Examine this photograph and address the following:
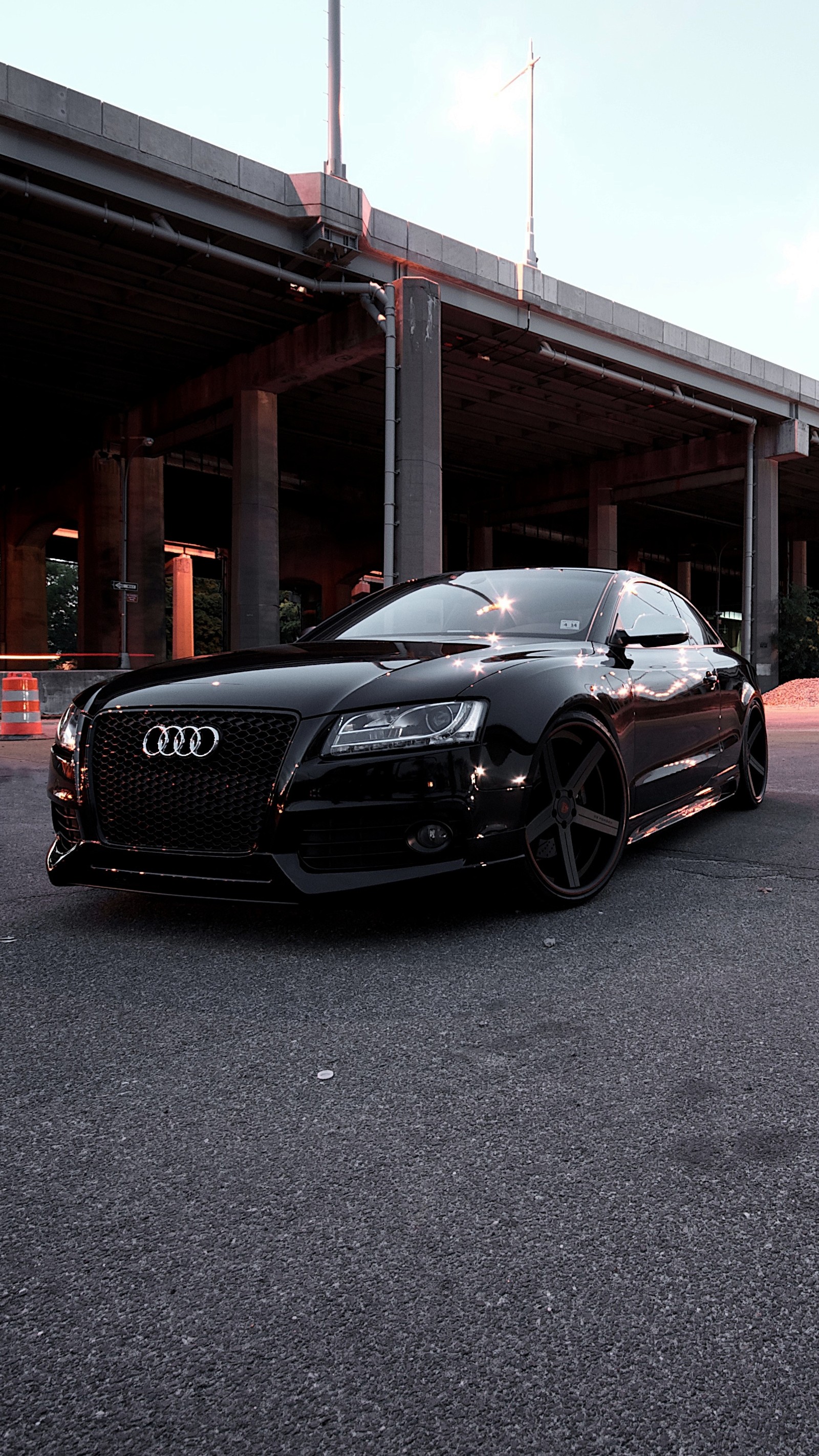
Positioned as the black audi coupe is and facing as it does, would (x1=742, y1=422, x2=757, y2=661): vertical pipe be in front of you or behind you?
behind

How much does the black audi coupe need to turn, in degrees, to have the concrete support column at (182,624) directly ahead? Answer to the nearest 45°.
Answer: approximately 135° to its right

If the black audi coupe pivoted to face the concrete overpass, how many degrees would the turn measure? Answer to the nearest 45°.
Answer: approximately 135° to its right

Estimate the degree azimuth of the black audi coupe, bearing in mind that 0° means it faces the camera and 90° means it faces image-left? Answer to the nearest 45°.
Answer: approximately 45°

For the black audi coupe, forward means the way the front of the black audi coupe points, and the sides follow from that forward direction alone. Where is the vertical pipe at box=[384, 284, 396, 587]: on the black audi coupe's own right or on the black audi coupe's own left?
on the black audi coupe's own right
